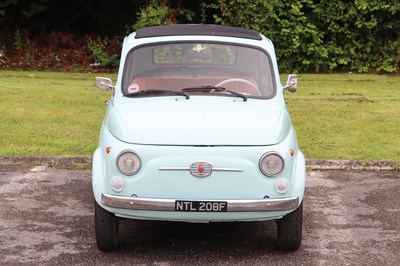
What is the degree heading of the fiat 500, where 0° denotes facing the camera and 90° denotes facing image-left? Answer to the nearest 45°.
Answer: approximately 0°
